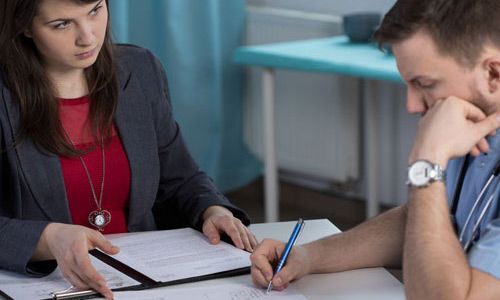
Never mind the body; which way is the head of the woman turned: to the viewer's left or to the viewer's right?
to the viewer's right

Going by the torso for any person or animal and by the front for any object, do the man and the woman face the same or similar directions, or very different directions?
very different directions

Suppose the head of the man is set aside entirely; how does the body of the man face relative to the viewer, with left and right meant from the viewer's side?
facing to the left of the viewer

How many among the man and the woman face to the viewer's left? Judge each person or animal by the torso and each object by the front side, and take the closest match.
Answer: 1

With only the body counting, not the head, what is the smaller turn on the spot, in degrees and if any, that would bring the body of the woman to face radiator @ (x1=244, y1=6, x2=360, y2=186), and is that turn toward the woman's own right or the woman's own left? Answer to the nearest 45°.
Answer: approximately 90° to the woman's own left
